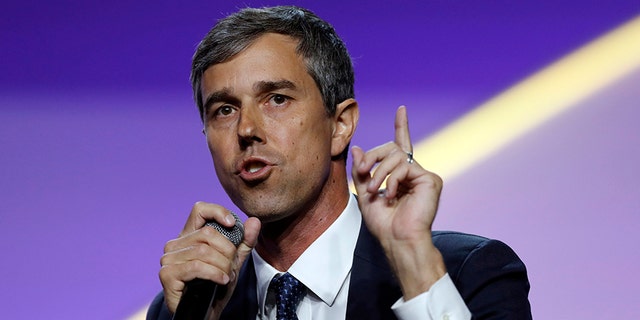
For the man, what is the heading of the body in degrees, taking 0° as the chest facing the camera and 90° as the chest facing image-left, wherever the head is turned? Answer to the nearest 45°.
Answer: approximately 45°

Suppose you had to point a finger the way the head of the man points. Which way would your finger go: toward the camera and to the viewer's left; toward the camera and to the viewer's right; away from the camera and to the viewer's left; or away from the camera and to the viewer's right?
toward the camera and to the viewer's left
